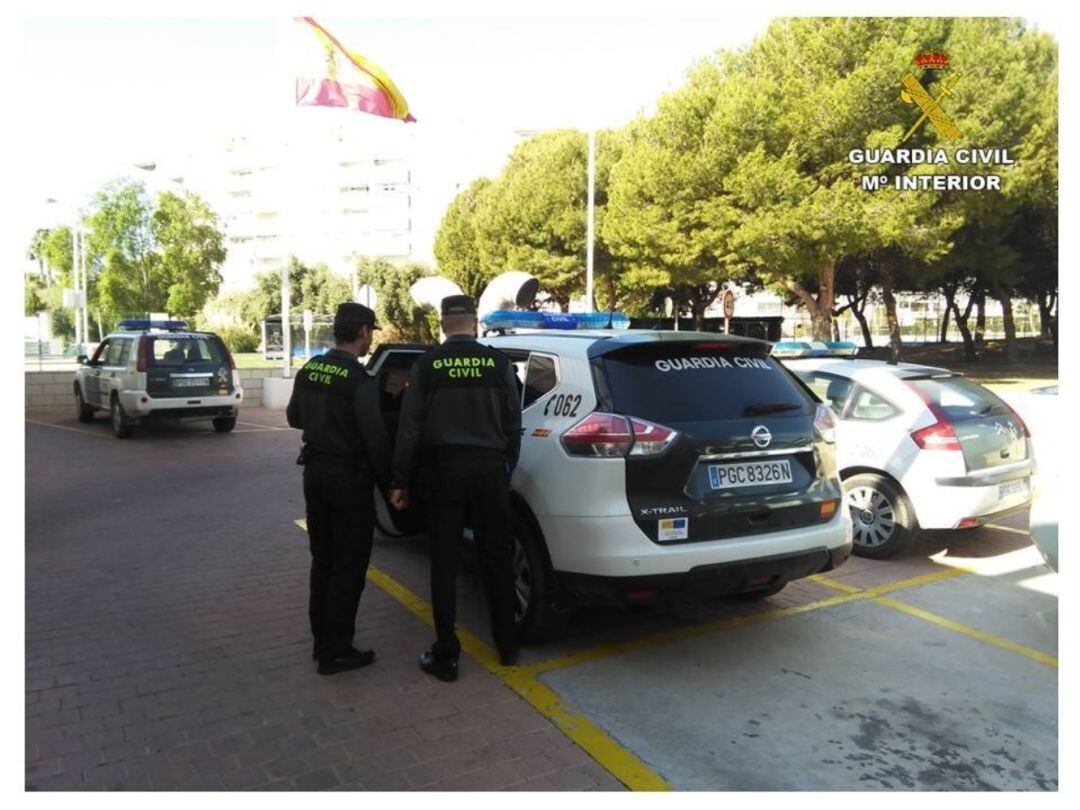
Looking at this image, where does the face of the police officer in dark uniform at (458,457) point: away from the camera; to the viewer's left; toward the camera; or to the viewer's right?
away from the camera

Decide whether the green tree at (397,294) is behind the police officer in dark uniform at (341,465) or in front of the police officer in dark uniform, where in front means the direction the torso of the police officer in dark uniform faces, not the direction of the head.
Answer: in front

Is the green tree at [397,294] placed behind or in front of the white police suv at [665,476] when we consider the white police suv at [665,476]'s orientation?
in front

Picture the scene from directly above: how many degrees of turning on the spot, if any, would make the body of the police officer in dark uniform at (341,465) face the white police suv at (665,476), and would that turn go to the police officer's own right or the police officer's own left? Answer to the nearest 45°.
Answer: approximately 45° to the police officer's own right

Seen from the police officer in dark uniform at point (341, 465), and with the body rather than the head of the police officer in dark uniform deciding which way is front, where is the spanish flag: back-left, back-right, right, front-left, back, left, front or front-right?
front-left

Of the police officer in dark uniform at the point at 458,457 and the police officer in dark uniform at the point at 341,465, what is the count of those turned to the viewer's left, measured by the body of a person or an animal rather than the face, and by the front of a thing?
0

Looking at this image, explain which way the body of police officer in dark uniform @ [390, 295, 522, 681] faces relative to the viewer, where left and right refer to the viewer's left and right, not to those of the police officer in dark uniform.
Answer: facing away from the viewer

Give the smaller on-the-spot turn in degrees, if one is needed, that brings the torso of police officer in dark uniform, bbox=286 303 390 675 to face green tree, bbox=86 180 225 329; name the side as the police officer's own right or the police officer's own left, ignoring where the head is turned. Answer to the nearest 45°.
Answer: approximately 45° to the police officer's own left

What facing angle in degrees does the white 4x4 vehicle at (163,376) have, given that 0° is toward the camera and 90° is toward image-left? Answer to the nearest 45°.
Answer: approximately 135°

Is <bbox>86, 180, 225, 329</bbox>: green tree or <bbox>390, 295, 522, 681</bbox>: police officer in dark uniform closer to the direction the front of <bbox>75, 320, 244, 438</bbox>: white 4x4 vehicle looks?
the green tree

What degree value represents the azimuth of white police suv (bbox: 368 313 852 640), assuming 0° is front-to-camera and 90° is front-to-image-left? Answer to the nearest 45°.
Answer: approximately 135°

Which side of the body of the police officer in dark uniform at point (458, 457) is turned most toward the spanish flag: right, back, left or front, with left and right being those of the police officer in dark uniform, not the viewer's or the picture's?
front

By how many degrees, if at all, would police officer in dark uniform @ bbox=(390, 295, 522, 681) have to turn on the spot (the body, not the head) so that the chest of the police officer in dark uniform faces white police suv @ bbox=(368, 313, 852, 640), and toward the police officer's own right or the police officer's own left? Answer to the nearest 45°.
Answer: approximately 90° to the police officer's own right

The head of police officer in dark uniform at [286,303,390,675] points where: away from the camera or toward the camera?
away from the camera
